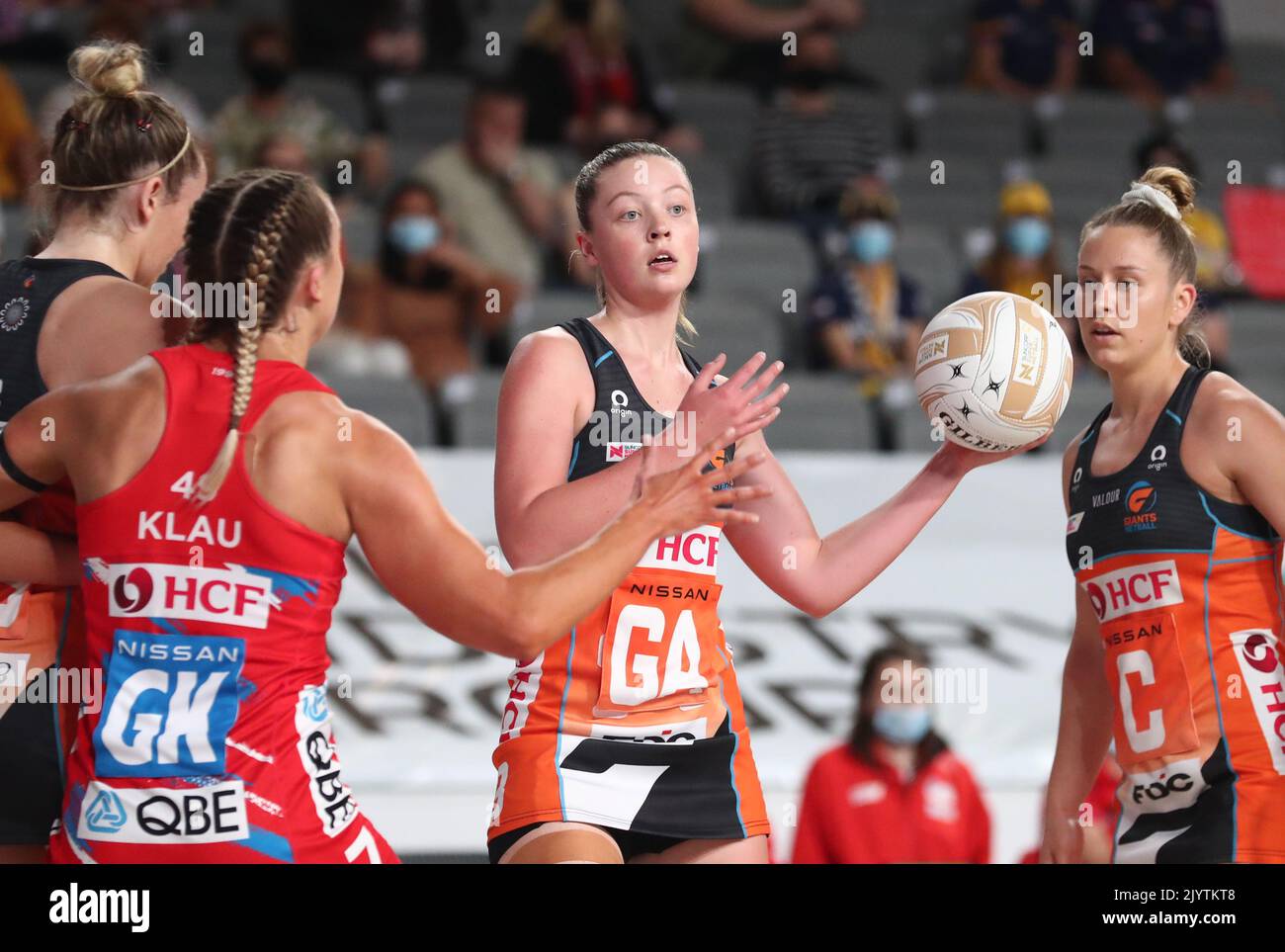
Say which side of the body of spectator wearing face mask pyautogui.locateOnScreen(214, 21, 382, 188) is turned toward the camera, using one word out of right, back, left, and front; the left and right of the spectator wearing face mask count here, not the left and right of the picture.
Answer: front

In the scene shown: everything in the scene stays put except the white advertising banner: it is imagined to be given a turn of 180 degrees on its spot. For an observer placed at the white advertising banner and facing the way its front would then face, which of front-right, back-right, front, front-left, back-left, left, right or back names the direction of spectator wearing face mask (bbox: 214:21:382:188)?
front-left

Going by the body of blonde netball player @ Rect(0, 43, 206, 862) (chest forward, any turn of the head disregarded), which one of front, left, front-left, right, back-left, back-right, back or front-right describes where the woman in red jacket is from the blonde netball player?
front

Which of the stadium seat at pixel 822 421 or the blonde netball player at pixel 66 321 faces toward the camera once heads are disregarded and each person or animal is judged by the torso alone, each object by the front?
the stadium seat

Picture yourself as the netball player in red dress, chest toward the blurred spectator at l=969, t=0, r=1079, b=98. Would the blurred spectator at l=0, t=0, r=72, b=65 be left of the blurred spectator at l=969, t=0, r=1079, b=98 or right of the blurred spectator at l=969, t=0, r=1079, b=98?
left

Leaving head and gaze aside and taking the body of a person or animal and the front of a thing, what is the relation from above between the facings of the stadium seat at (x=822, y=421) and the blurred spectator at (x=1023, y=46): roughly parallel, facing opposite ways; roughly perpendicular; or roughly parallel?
roughly parallel

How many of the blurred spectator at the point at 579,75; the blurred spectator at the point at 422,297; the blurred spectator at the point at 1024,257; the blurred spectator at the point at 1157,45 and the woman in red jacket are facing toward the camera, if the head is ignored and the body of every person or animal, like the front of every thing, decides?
5

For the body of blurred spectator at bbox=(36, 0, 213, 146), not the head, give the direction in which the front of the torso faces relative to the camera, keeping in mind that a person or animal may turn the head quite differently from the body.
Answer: toward the camera

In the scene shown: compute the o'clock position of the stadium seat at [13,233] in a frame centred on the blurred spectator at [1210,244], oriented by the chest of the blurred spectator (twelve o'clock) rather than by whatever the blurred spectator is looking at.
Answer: The stadium seat is roughly at 2 o'clock from the blurred spectator.

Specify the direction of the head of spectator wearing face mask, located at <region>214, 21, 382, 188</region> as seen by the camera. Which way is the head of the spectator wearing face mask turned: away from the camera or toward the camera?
toward the camera

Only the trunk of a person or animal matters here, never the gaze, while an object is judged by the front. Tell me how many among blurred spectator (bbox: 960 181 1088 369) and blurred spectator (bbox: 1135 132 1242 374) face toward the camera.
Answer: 2

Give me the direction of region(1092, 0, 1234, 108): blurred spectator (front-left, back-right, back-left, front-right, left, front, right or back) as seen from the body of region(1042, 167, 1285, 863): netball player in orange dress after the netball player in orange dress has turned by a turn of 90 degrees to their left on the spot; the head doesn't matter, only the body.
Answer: back-left

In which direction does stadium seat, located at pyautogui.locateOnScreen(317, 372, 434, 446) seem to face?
toward the camera

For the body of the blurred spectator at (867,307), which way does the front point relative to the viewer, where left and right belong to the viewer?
facing the viewer

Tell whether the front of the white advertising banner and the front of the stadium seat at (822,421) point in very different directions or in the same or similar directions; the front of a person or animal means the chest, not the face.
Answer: same or similar directions
